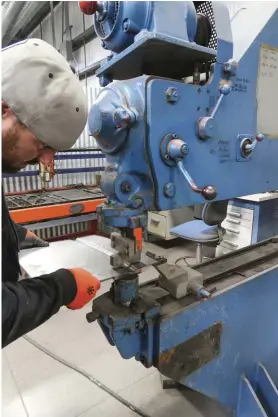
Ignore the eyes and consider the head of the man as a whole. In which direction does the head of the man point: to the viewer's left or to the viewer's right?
to the viewer's right

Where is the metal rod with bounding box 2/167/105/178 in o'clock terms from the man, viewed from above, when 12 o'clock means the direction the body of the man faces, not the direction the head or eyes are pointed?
The metal rod is roughly at 9 o'clock from the man.

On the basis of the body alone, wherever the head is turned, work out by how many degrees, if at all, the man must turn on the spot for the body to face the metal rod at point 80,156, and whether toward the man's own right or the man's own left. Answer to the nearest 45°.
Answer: approximately 90° to the man's own left

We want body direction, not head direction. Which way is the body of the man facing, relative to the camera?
to the viewer's right
